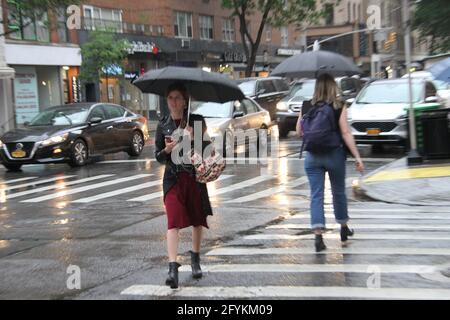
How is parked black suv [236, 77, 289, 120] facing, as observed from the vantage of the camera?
facing the viewer and to the left of the viewer

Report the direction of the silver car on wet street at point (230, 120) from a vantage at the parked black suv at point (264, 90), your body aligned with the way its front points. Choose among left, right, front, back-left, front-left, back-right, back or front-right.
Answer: front-left

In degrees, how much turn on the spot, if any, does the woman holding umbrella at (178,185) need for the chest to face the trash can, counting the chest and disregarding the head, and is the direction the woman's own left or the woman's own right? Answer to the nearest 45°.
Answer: approximately 135° to the woman's own left

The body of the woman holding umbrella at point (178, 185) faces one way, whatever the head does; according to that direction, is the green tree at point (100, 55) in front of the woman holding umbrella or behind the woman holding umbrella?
behind

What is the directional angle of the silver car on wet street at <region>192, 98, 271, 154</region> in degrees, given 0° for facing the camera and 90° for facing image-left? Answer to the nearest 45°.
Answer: approximately 45°

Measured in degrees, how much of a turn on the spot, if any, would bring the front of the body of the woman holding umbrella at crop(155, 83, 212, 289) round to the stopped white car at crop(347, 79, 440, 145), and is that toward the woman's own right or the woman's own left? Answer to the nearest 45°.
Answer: approximately 135° to the woman's own left

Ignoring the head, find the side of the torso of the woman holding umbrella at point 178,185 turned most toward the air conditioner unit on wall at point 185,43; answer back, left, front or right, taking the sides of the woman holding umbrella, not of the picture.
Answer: back

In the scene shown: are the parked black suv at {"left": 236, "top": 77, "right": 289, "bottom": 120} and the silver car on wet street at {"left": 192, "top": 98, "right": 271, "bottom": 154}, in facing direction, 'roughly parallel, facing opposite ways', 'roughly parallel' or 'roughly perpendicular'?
roughly parallel

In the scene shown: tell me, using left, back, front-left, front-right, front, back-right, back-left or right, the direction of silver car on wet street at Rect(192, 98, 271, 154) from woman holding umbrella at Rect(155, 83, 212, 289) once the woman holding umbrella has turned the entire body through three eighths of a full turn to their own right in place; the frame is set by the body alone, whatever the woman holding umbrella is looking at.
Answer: front-right

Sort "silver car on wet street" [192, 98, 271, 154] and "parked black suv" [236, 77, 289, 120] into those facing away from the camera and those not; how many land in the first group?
0

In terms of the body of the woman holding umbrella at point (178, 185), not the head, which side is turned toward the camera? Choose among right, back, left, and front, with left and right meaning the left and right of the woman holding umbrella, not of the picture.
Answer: front

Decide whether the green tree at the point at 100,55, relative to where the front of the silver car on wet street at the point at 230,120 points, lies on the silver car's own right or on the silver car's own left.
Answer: on the silver car's own right

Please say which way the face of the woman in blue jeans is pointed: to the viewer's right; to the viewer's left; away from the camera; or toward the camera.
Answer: away from the camera
